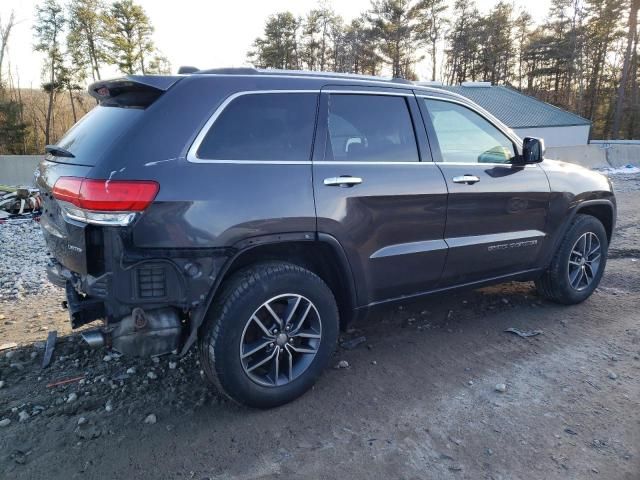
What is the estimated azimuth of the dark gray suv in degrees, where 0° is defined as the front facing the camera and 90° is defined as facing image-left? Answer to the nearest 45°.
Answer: approximately 225°

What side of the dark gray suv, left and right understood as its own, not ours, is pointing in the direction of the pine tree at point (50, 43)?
left

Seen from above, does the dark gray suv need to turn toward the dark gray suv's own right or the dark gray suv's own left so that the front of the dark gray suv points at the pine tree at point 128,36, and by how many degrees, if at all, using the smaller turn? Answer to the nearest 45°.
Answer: approximately 45° to the dark gray suv's own left

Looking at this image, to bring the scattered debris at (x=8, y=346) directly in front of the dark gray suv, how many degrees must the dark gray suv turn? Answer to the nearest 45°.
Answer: approximately 135° to its left

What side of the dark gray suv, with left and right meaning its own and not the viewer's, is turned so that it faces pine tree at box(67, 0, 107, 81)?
left

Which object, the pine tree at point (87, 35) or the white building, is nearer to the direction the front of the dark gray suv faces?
the white building

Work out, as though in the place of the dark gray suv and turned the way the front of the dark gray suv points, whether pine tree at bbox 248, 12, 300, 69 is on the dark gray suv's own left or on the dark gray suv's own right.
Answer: on the dark gray suv's own left
